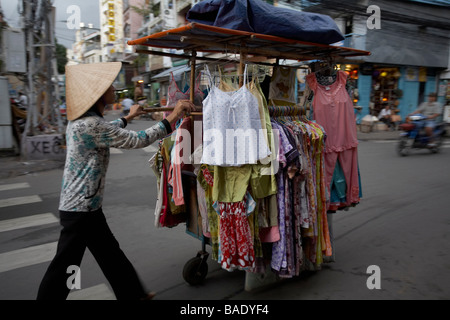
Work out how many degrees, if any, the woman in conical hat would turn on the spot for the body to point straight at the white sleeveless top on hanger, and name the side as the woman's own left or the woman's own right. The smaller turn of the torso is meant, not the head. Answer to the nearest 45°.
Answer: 0° — they already face it

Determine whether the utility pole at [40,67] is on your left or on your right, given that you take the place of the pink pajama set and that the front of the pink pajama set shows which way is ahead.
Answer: on your right

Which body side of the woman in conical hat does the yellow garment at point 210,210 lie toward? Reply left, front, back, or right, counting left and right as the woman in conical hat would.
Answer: front

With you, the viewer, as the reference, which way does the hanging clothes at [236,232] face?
facing the viewer

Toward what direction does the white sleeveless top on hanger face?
toward the camera

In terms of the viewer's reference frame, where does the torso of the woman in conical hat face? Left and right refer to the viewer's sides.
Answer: facing to the right of the viewer

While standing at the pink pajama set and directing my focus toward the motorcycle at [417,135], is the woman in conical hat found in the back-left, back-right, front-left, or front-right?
back-left

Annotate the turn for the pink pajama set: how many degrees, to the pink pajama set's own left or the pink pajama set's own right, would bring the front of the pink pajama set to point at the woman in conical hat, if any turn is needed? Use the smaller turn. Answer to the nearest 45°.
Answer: approximately 45° to the pink pajama set's own right

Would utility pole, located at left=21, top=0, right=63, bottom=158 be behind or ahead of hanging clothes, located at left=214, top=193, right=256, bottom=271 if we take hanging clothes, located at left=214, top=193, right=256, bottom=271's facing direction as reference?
behind

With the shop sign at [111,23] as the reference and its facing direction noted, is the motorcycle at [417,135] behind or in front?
in front
